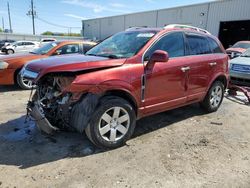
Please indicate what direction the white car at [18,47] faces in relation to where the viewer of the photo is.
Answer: facing the viewer and to the left of the viewer

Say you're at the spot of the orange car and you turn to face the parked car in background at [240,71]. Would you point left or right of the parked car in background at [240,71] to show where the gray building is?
left

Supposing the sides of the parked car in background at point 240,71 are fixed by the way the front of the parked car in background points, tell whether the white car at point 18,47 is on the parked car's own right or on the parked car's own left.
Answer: on the parked car's own right

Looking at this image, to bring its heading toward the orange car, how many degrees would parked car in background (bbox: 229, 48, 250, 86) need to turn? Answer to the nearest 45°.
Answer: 0° — it already faces it

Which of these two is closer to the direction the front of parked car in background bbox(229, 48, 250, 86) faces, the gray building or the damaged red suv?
the damaged red suv

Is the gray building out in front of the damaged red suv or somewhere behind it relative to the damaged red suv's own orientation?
behind

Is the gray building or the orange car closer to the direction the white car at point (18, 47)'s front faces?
the orange car

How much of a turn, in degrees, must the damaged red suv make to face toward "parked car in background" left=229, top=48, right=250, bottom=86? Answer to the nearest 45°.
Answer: approximately 180°

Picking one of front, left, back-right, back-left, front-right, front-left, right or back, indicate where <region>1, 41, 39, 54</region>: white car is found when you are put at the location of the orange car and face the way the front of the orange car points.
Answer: back-right

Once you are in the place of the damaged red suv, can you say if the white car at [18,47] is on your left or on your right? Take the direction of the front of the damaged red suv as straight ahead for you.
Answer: on your right

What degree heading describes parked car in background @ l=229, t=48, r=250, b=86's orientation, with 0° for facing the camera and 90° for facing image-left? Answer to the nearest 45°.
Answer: approximately 45°

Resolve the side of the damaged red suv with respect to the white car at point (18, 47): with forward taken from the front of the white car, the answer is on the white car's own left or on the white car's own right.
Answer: on the white car's own left

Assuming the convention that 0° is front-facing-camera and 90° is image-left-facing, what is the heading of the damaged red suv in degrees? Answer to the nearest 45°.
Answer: approximately 45°
